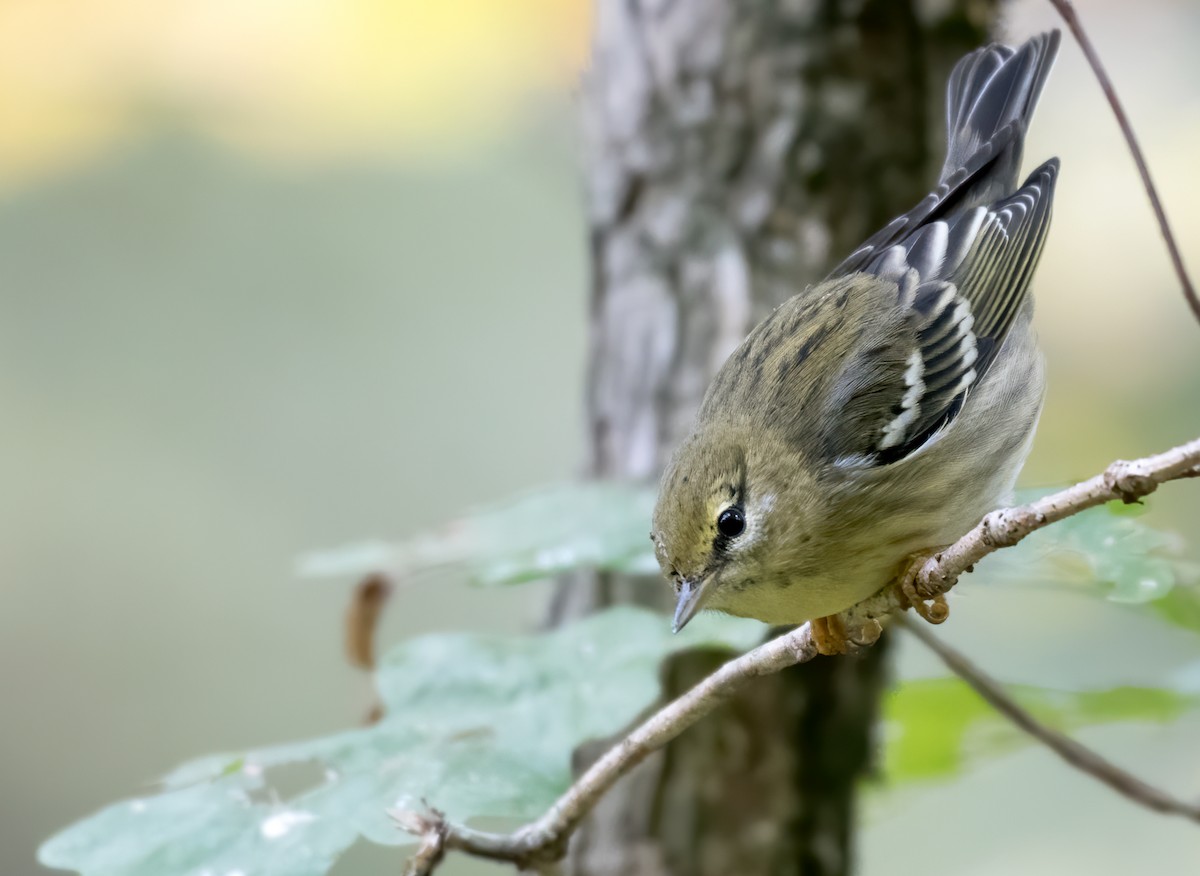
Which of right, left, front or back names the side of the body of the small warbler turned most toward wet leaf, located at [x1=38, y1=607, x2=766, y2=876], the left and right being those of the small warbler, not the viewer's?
front

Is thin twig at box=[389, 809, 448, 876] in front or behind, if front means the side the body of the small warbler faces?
in front

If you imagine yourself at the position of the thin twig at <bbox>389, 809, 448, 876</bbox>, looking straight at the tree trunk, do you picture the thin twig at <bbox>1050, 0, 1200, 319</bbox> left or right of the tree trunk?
right

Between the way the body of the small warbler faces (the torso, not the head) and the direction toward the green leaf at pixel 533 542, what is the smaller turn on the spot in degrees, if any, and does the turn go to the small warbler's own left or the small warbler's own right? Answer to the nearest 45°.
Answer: approximately 45° to the small warbler's own right
